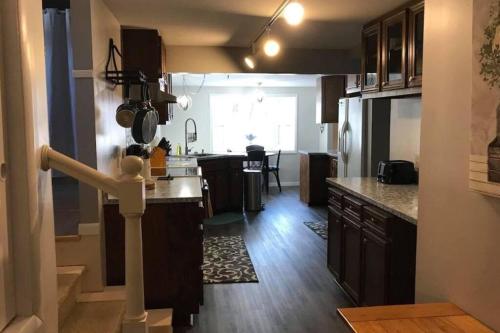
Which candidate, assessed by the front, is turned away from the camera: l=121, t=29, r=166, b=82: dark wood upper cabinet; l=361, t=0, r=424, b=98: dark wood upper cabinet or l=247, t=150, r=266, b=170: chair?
the chair

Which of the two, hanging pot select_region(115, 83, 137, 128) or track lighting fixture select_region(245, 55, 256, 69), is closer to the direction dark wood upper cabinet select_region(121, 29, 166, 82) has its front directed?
the track lighting fixture

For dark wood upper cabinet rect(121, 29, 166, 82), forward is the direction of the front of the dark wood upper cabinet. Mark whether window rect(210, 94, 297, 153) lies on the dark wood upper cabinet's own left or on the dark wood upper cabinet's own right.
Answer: on the dark wood upper cabinet's own left

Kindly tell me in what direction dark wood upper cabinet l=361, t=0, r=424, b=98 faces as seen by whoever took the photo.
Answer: facing the viewer and to the left of the viewer

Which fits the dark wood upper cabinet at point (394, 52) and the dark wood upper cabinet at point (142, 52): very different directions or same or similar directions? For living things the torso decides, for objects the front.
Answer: very different directions

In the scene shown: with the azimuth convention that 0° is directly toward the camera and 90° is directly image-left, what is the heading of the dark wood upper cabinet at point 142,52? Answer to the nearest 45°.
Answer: approximately 270°

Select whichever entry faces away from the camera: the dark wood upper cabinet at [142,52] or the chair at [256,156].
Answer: the chair

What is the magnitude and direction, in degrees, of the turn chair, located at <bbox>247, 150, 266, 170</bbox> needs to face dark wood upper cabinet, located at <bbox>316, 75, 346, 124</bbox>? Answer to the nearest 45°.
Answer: approximately 135° to its right

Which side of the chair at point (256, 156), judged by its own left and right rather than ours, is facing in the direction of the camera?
back

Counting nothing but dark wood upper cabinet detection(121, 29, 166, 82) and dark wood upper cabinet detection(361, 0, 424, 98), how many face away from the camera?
0

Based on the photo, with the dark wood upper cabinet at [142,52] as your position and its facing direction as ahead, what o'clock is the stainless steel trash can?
The stainless steel trash can is roughly at 10 o'clock from the dark wood upper cabinet.

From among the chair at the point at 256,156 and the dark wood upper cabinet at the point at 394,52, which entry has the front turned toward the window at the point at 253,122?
the chair
